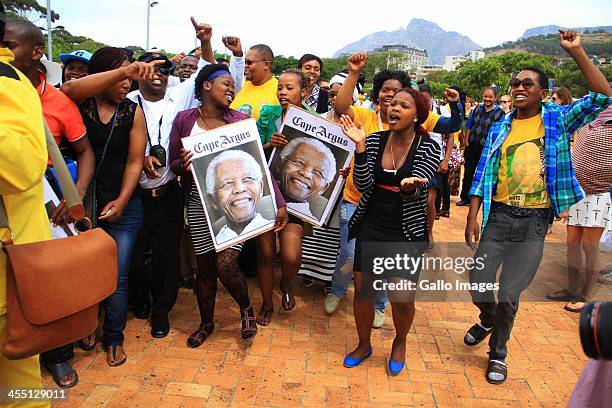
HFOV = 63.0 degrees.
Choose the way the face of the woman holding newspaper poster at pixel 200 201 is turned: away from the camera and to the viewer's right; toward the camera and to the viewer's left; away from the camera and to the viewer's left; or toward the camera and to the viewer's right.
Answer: toward the camera and to the viewer's right

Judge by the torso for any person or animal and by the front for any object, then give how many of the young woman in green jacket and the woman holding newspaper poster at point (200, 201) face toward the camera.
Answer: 2

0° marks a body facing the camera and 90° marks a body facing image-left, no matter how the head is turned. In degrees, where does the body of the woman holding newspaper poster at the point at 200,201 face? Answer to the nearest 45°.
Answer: approximately 0°

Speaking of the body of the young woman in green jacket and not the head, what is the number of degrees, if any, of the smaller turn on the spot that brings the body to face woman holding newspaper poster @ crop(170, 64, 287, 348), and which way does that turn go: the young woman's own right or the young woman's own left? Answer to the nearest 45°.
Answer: approximately 45° to the young woman's own right

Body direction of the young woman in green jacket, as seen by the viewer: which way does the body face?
toward the camera

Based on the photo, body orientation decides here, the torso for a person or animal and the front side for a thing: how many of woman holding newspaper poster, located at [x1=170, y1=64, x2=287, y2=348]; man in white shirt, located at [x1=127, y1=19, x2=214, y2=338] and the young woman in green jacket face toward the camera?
3

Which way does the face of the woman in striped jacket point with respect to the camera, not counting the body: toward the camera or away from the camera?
toward the camera

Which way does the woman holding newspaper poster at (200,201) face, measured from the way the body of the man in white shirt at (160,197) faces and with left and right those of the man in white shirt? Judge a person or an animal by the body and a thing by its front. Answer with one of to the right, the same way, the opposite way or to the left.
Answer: the same way

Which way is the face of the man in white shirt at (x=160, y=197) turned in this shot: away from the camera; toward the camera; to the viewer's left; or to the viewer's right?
toward the camera

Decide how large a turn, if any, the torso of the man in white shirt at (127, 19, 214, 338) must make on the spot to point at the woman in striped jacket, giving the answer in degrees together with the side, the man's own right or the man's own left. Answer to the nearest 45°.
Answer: approximately 45° to the man's own left

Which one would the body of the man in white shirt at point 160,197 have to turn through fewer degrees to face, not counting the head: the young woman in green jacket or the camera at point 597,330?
the camera

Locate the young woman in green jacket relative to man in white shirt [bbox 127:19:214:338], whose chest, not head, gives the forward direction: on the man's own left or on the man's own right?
on the man's own left

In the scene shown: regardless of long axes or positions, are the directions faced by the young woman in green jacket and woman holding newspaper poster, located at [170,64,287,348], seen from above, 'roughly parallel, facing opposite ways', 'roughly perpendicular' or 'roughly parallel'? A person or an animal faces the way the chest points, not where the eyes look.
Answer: roughly parallel

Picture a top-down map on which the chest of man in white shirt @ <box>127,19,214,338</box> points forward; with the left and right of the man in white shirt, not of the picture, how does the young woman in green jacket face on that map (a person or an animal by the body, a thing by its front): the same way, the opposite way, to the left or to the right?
the same way

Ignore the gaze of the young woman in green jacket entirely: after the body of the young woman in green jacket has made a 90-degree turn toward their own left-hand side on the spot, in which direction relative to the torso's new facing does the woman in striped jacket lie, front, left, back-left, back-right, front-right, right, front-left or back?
front-right
